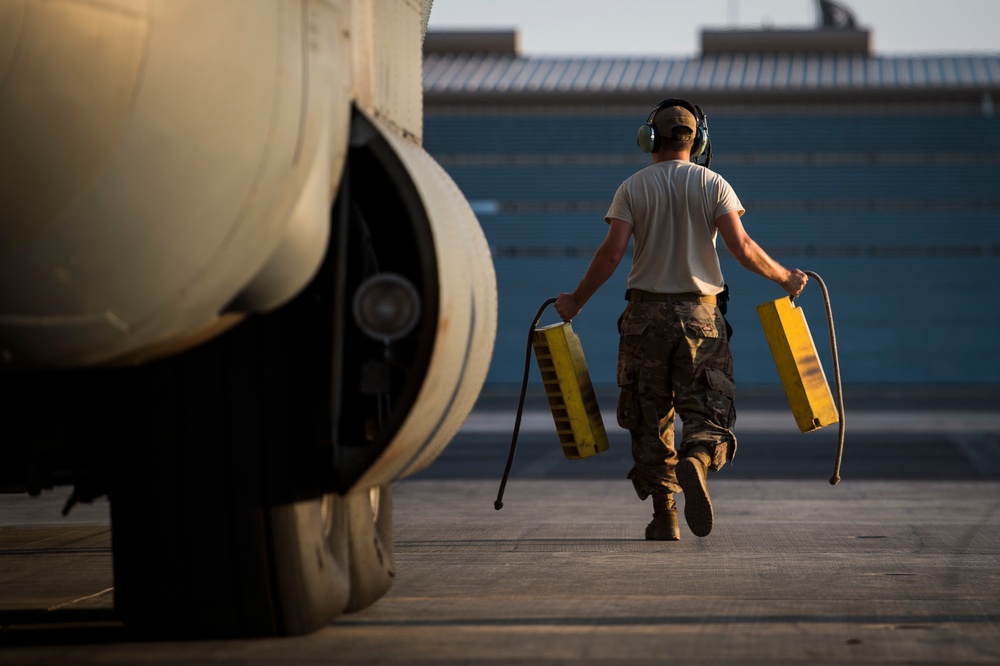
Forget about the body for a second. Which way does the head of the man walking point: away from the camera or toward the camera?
away from the camera

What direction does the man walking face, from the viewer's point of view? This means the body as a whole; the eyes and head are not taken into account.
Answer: away from the camera
